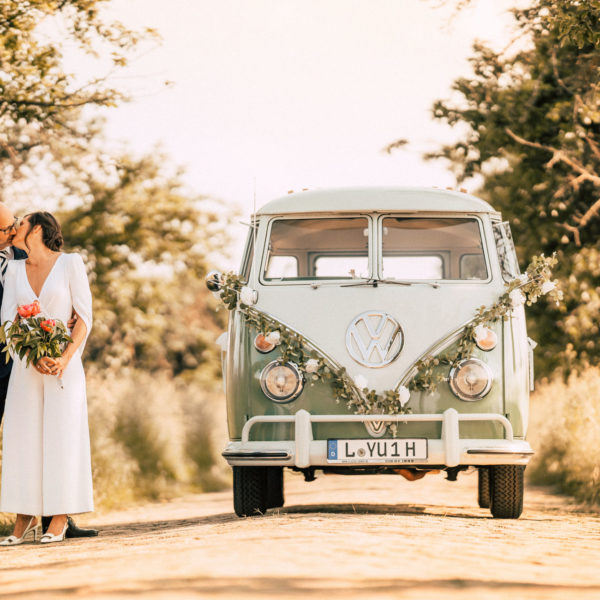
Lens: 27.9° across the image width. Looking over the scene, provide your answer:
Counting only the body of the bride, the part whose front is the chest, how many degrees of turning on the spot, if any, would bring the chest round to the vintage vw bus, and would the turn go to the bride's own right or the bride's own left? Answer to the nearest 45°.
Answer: approximately 135° to the bride's own left

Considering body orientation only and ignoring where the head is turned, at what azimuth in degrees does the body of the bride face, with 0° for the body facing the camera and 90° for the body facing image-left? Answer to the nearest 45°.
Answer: approximately 45°

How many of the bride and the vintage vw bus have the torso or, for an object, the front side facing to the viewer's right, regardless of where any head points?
0

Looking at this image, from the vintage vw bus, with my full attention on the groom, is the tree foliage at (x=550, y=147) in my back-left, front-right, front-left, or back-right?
back-right

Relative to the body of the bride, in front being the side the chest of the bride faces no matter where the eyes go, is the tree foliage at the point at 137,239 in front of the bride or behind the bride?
behind

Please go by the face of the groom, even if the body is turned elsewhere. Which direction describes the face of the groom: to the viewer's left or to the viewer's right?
to the viewer's right

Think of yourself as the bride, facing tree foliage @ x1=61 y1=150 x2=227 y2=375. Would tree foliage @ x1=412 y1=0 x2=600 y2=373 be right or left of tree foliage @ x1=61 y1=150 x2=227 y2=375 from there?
right

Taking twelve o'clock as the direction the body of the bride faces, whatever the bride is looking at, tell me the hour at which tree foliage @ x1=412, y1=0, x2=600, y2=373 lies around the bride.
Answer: The tree foliage is roughly at 6 o'clock from the bride.

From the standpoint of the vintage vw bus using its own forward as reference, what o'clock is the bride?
The bride is roughly at 2 o'clock from the vintage vw bus.

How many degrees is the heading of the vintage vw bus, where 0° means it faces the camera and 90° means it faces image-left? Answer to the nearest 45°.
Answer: approximately 0°

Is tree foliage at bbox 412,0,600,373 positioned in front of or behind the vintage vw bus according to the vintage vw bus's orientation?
behind
